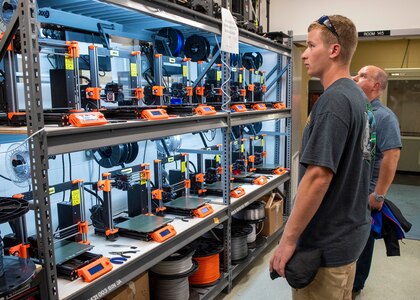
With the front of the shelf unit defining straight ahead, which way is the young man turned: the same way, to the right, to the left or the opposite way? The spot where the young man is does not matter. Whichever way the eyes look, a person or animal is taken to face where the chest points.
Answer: the opposite way

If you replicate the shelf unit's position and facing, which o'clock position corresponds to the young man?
The young man is roughly at 12 o'clock from the shelf unit.

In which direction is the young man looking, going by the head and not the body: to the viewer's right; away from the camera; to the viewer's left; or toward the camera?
to the viewer's left

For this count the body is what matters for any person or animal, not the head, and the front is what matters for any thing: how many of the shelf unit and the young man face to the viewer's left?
1

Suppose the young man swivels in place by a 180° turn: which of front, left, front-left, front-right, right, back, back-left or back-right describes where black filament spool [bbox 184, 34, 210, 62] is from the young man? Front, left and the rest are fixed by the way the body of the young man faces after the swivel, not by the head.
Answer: back-left

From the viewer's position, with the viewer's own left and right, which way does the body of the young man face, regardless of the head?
facing to the left of the viewer

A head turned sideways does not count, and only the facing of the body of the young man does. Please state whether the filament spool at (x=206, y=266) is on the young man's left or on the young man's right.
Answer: on the young man's right

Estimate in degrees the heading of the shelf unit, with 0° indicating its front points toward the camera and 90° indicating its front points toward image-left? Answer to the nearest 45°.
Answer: approximately 315°

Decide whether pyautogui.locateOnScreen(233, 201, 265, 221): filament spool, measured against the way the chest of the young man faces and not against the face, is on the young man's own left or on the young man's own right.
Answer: on the young man's own right
